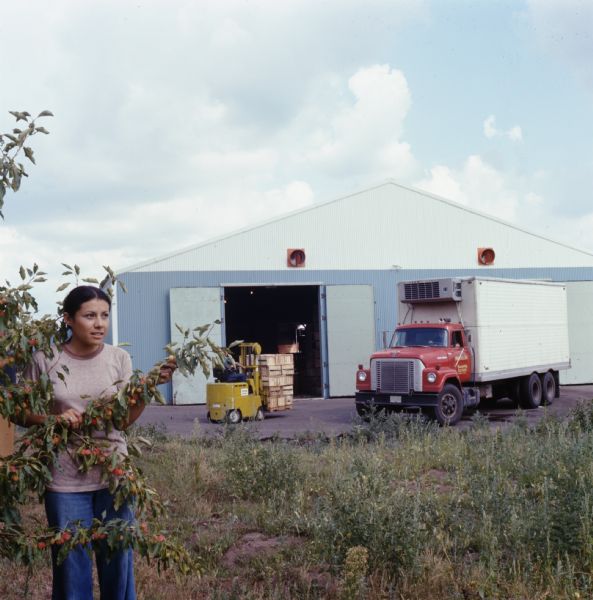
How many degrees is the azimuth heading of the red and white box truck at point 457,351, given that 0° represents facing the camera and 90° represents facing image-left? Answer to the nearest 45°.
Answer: approximately 45°

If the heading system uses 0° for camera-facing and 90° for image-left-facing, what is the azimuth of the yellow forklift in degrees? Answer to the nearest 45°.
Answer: approximately 225°

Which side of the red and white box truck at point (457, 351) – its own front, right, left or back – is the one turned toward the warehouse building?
right

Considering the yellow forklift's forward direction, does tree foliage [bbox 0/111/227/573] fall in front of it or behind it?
behind

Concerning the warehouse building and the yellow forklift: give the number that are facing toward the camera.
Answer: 1

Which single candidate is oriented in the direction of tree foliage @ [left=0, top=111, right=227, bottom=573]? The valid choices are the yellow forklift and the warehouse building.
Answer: the warehouse building

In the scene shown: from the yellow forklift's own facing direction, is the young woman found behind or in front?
behind

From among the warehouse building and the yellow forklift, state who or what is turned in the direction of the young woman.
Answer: the warehouse building
